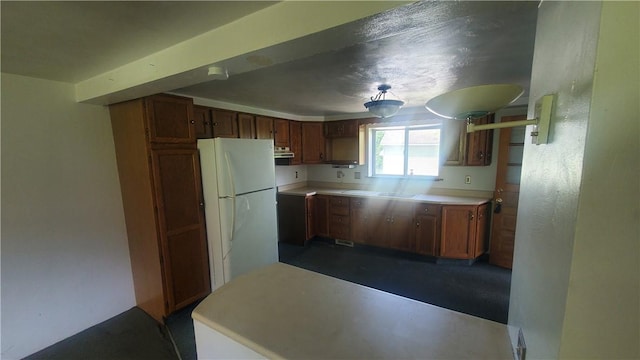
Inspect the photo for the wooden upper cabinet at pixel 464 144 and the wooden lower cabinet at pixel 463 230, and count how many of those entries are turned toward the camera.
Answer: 2

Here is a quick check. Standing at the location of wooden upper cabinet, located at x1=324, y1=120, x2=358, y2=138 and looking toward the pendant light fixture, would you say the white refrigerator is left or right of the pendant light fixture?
right

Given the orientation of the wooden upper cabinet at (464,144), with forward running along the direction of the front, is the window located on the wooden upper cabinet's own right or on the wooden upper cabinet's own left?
on the wooden upper cabinet's own right

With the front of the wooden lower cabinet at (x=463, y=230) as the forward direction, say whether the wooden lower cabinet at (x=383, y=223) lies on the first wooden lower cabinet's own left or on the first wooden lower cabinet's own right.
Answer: on the first wooden lower cabinet's own right

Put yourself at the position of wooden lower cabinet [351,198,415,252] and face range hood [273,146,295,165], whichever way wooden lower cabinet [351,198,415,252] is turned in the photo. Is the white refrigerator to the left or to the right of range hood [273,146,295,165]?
left

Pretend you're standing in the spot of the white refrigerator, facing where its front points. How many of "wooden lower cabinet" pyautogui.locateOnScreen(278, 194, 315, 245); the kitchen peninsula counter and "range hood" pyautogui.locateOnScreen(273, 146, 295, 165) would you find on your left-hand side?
2

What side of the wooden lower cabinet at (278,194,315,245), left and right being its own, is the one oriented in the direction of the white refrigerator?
right

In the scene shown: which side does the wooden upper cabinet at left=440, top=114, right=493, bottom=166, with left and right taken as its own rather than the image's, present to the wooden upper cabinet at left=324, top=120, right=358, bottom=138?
right

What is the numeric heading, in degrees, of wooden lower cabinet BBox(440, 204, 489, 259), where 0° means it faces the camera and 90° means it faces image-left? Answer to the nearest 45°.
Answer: approximately 0°
